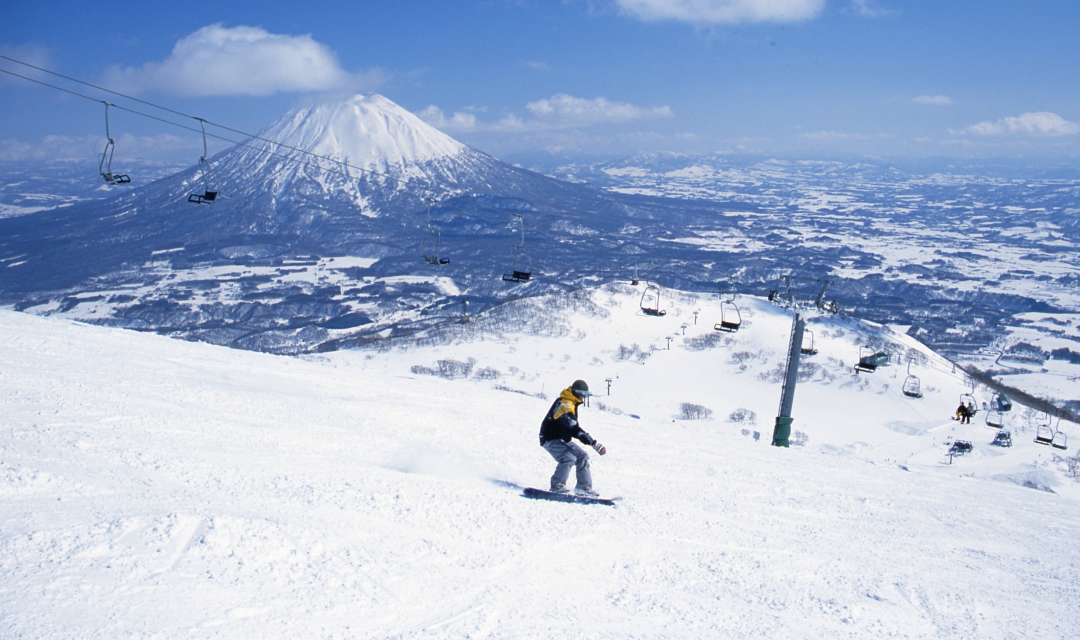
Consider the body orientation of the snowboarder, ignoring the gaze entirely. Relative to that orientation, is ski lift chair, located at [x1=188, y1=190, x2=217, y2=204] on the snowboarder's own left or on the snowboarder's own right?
on the snowboarder's own left

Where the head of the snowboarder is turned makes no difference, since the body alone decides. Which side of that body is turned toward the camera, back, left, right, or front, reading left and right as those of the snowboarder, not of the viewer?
right
